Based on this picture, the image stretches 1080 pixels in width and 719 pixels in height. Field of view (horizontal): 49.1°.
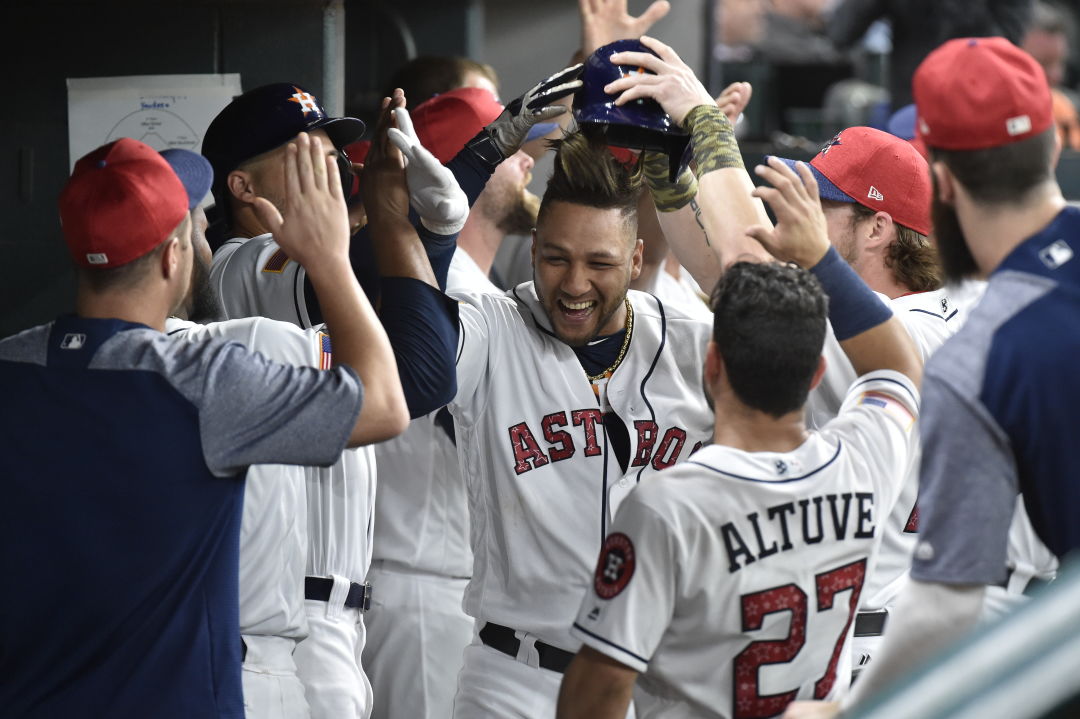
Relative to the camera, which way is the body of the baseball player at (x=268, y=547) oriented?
to the viewer's right

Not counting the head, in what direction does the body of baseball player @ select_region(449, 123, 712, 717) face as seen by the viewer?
toward the camera

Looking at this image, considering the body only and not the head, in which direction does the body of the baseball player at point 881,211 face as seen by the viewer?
to the viewer's left

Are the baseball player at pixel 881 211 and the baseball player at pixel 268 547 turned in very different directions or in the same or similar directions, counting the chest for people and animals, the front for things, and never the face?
very different directions

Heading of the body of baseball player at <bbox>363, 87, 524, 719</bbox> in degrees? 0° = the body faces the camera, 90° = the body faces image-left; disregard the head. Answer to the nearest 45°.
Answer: approximately 270°

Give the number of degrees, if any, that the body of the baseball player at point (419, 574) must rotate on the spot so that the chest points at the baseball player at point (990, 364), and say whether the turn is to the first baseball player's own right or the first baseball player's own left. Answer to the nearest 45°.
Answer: approximately 45° to the first baseball player's own right

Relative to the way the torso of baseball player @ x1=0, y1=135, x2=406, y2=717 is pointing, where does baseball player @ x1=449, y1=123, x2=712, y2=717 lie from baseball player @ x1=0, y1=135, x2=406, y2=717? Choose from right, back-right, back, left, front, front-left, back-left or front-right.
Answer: front

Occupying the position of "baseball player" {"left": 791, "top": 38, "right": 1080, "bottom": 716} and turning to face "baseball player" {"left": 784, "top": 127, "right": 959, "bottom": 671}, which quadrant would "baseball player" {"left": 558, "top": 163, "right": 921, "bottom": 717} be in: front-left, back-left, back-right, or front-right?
front-left

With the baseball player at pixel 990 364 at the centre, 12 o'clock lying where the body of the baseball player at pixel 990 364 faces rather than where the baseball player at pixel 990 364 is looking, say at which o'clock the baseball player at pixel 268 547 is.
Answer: the baseball player at pixel 268 547 is roughly at 11 o'clock from the baseball player at pixel 990 364.

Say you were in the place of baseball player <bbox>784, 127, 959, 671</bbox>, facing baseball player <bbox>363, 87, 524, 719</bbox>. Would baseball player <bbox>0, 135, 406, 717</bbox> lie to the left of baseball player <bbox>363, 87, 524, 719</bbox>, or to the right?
left

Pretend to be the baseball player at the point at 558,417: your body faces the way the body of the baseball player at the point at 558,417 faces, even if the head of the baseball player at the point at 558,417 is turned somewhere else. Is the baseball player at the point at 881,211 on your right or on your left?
on your left

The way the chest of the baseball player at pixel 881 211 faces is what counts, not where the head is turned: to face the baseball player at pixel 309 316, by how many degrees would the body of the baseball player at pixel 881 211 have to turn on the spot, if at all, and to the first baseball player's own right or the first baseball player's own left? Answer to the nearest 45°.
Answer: approximately 45° to the first baseball player's own left

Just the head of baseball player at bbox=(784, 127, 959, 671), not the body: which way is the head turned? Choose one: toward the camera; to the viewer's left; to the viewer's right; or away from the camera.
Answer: to the viewer's left

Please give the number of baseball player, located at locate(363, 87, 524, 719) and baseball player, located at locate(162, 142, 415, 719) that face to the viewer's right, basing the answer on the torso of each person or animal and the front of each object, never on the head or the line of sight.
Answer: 2

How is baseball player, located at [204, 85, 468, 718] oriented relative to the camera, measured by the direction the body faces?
to the viewer's right

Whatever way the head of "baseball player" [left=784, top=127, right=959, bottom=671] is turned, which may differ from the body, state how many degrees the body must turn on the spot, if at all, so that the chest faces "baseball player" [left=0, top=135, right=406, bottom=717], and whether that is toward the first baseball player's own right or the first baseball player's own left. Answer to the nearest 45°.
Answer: approximately 45° to the first baseball player's own left

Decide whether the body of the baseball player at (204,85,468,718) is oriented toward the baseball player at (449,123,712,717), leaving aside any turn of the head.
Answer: yes
